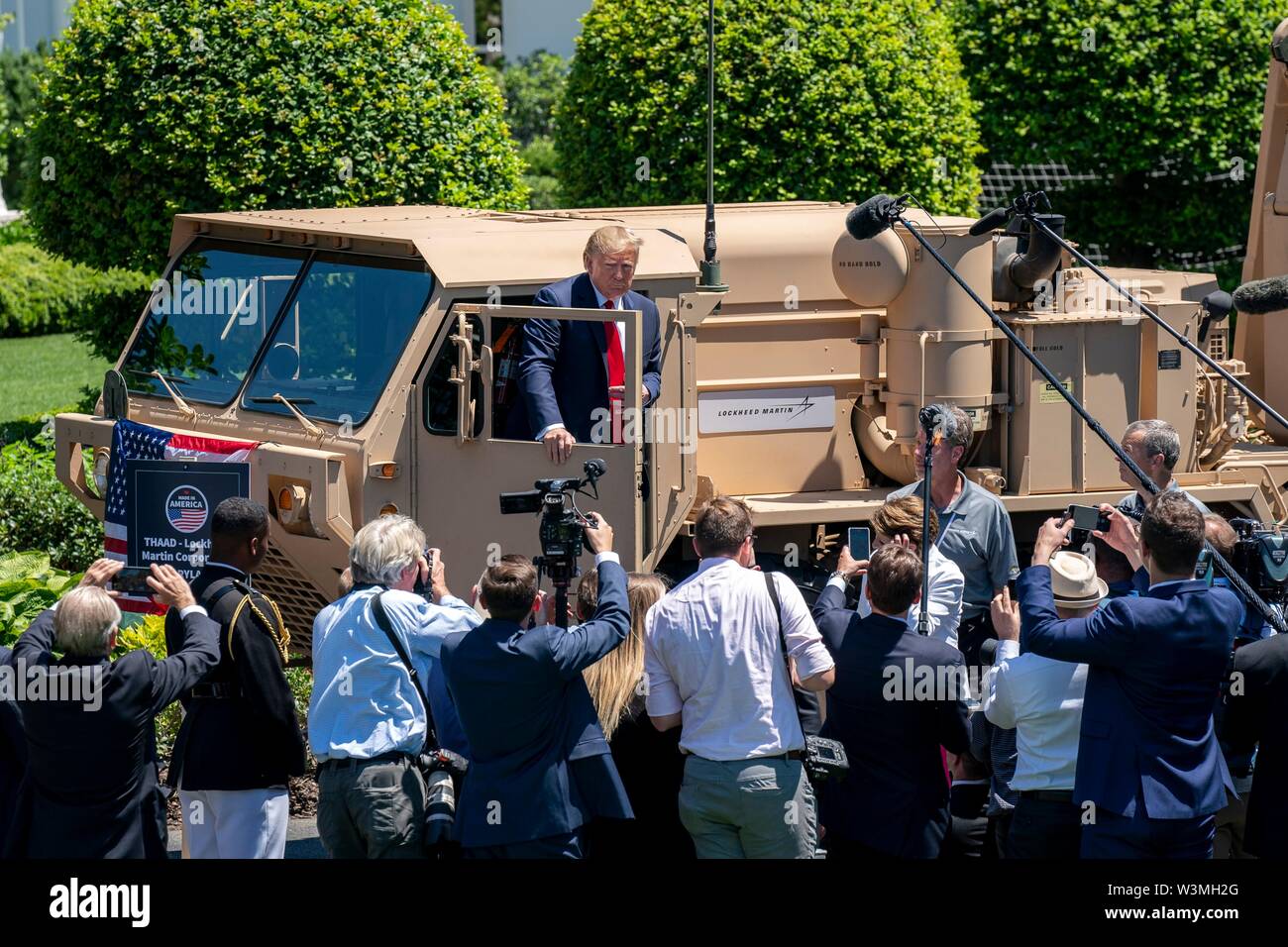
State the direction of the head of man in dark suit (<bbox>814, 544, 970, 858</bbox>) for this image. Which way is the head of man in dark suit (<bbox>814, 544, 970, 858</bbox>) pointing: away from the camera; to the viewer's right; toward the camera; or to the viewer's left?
away from the camera

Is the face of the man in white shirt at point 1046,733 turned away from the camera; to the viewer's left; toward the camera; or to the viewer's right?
away from the camera

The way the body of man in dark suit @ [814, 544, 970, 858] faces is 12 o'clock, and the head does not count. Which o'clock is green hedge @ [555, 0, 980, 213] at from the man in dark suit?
The green hedge is roughly at 12 o'clock from the man in dark suit.

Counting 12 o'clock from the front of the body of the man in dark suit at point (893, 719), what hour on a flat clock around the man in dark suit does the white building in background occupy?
The white building in background is roughly at 11 o'clock from the man in dark suit.

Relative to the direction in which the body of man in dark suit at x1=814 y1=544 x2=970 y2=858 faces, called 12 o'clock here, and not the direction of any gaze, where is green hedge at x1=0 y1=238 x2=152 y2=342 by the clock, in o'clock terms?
The green hedge is roughly at 11 o'clock from the man in dark suit.

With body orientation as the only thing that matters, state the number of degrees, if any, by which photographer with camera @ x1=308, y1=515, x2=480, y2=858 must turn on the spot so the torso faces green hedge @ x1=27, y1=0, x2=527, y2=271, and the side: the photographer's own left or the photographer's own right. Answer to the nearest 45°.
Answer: approximately 45° to the photographer's own left

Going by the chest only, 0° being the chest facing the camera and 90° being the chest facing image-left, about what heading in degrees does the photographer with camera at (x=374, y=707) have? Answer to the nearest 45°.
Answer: approximately 225°

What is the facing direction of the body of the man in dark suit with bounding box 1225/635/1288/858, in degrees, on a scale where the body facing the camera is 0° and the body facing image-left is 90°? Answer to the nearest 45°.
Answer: approximately 180°

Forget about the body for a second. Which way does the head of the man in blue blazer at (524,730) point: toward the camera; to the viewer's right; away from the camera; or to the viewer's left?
away from the camera

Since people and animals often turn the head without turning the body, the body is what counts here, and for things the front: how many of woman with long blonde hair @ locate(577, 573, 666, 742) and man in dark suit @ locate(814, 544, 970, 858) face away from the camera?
2

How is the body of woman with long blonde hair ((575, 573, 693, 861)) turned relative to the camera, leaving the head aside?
away from the camera

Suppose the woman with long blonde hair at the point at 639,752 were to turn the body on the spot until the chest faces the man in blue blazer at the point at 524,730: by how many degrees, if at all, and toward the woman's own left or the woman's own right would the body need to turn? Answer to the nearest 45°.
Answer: approximately 135° to the woman's own left
